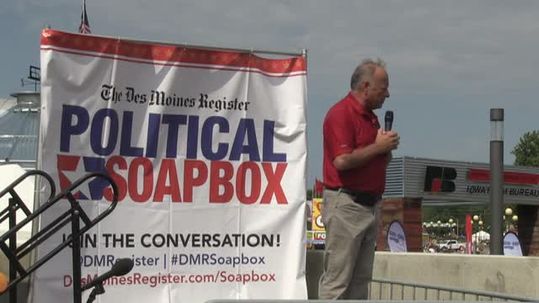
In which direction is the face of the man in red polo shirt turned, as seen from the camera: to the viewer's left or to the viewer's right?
to the viewer's right

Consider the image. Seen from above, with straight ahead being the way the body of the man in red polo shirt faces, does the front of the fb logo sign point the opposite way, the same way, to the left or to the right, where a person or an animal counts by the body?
to the right

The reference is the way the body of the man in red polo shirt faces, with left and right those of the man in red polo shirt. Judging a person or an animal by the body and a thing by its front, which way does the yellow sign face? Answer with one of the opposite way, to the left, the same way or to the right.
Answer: to the right

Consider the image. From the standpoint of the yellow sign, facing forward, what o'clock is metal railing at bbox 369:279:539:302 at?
The metal railing is roughly at 12 o'clock from the yellow sign.

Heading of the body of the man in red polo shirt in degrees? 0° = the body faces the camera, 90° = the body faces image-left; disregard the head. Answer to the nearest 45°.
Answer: approximately 270°

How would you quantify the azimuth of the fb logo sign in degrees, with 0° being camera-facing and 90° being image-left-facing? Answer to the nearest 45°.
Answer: approximately 0°
